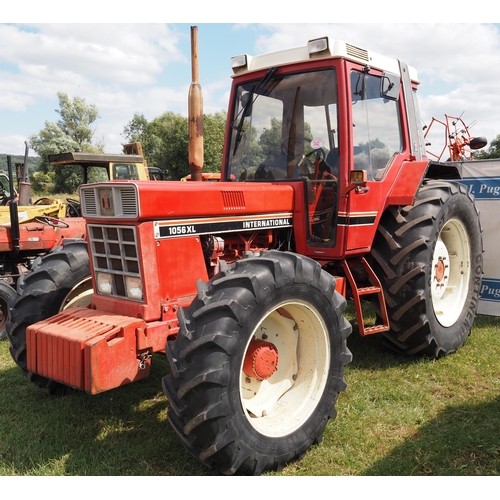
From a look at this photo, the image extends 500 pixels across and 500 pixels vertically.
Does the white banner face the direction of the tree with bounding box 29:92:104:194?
no

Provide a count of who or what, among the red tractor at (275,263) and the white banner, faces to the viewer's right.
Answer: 0

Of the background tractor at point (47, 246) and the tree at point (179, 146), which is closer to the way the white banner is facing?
the background tractor

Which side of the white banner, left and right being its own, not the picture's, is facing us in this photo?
front

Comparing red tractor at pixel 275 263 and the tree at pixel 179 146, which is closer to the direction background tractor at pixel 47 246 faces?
the red tractor

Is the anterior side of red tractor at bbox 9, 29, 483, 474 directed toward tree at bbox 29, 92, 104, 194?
no

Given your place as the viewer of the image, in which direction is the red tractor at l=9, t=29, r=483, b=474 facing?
facing the viewer and to the left of the viewer

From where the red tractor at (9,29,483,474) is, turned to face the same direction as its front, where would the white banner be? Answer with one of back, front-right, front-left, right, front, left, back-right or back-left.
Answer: back

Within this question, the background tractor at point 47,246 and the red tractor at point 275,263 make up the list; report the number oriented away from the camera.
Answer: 0

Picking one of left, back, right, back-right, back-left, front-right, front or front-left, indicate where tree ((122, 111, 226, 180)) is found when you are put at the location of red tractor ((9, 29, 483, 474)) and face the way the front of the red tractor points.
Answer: back-right

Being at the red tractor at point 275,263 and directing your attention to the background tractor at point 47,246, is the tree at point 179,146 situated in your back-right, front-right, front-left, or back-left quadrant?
front-right

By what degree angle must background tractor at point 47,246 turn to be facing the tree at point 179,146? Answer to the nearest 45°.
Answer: approximately 135° to its right

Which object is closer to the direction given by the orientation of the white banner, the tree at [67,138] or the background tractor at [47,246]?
the background tractor

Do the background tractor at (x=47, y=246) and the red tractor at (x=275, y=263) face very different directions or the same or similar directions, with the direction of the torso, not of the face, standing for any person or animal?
same or similar directions
